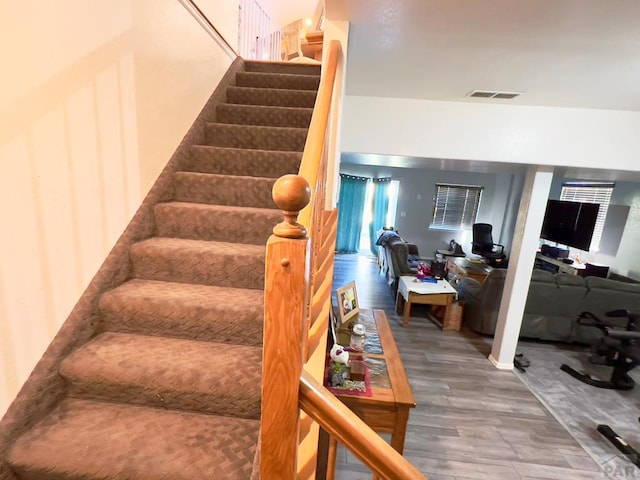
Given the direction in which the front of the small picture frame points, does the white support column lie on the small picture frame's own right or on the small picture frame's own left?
on the small picture frame's own left

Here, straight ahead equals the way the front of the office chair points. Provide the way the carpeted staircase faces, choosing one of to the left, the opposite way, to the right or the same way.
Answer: the same way

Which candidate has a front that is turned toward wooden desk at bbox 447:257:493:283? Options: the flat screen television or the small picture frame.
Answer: the flat screen television

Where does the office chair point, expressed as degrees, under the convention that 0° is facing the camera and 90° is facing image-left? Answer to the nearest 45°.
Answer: approximately 315°

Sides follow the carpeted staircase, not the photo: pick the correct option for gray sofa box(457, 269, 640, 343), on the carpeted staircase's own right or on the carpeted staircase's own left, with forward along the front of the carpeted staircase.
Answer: on the carpeted staircase's own left

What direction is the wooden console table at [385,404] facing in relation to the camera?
to the viewer's right

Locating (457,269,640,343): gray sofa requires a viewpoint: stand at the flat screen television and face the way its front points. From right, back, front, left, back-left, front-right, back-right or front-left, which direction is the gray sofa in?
front-left

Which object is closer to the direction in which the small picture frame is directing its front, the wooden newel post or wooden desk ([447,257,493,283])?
the wooden newel post

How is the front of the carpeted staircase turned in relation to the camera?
facing the viewer

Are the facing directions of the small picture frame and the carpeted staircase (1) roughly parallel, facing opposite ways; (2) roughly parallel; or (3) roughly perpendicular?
roughly parallel

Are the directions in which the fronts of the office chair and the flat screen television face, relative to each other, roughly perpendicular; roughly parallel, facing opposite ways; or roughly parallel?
roughly perpendicular

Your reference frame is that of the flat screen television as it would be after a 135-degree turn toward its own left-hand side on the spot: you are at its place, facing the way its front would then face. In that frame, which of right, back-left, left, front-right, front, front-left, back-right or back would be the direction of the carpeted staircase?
right

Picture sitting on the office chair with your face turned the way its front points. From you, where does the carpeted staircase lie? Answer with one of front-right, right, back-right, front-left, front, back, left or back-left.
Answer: front-right
